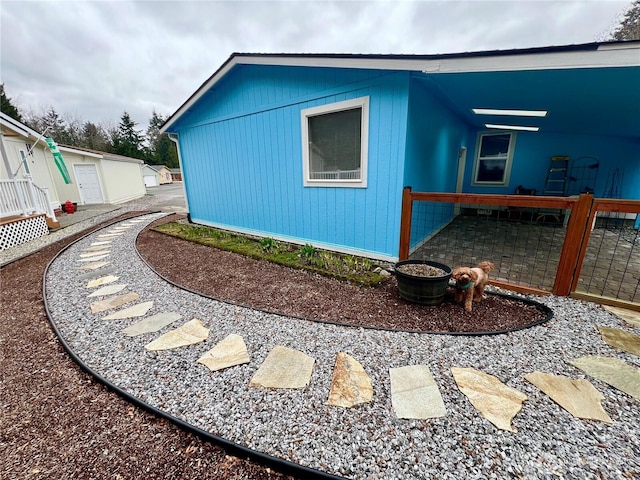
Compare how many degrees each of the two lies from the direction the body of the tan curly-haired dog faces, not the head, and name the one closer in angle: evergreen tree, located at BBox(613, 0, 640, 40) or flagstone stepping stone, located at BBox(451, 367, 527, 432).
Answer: the flagstone stepping stone

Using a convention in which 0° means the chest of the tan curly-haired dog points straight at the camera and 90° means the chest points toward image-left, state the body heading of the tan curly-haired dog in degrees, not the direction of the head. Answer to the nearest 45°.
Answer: approximately 45°

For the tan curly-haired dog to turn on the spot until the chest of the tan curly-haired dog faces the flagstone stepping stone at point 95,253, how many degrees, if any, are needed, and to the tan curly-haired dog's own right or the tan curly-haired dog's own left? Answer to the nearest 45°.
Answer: approximately 45° to the tan curly-haired dog's own right

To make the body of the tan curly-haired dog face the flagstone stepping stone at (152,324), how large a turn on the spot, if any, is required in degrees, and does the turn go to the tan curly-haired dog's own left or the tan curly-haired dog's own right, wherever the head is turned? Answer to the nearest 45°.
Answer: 0° — it already faces it

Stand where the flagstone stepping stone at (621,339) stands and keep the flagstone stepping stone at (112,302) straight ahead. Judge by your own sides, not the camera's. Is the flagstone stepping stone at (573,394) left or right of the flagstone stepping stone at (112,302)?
left

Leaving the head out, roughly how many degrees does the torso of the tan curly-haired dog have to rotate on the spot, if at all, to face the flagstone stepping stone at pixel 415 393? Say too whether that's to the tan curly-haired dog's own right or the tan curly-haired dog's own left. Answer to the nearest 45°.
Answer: approximately 45° to the tan curly-haired dog's own left

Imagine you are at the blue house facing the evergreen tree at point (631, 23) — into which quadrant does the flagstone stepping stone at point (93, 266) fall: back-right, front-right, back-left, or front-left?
back-left

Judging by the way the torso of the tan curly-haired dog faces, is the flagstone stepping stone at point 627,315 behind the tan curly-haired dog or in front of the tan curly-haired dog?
behind

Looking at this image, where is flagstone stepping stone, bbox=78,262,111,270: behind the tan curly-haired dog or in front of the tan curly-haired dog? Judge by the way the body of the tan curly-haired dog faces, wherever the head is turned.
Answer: in front

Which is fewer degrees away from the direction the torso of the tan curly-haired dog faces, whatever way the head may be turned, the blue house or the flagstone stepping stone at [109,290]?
the flagstone stepping stone

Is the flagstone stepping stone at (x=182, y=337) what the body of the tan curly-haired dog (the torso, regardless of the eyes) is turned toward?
yes
